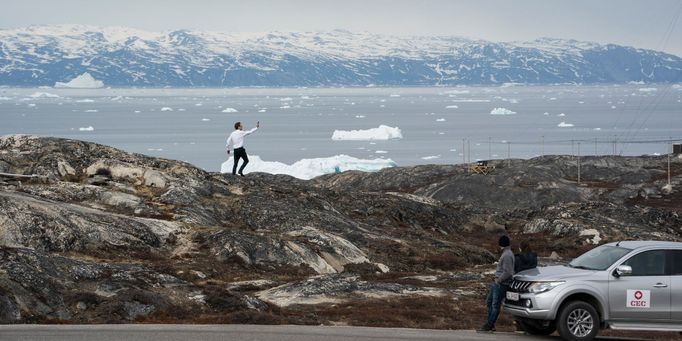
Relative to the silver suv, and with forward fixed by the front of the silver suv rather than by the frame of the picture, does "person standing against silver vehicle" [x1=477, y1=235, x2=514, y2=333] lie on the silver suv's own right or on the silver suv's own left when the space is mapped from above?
on the silver suv's own right

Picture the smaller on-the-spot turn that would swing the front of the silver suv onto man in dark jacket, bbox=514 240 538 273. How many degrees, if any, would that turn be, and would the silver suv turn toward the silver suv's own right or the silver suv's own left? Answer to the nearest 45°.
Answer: approximately 90° to the silver suv's own right

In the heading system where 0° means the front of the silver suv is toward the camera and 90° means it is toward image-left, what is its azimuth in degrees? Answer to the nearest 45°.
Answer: approximately 45°
